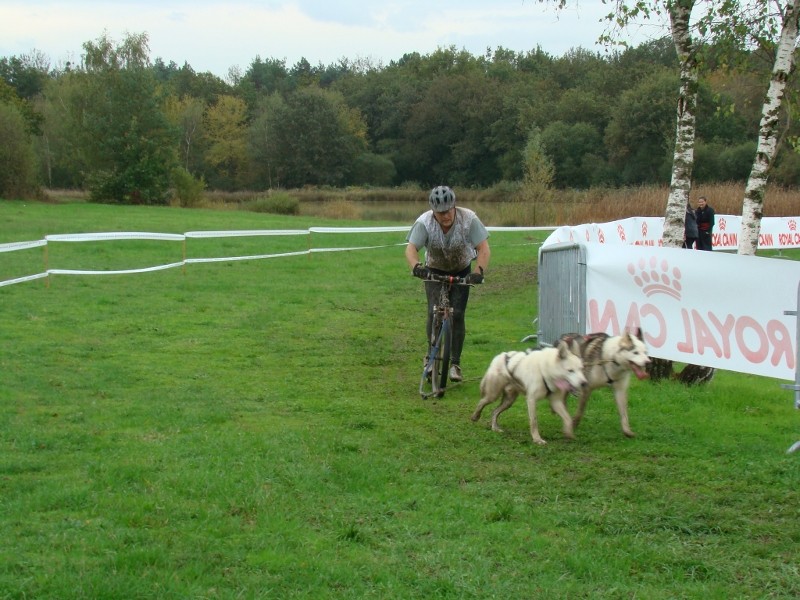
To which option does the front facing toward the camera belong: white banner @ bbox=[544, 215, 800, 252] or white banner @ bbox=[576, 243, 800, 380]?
white banner @ bbox=[544, 215, 800, 252]

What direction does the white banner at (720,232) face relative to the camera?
toward the camera

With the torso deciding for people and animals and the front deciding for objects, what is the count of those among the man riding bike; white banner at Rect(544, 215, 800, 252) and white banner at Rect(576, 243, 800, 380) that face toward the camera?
2

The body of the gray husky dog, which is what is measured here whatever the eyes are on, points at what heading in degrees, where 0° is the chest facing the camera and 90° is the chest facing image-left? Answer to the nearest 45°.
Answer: approximately 315°

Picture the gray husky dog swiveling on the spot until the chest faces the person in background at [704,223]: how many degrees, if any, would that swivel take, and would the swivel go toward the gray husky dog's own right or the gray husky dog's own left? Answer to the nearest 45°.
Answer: approximately 135° to the gray husky dog's own left

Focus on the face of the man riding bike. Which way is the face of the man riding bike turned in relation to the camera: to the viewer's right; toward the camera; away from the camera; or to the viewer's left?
toward the camera

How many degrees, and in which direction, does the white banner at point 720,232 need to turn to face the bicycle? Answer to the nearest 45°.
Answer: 0° — it already faces it

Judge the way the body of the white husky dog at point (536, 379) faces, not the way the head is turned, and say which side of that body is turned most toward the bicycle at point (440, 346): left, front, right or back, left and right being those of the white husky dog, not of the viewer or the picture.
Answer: back

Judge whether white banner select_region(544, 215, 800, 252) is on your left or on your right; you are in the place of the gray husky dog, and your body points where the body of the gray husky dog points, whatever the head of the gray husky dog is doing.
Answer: on your left

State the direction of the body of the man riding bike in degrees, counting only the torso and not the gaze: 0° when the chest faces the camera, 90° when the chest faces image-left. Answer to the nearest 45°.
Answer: approximately 0°

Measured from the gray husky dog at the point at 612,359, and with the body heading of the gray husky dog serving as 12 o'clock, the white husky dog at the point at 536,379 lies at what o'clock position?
The white husky dog is roughly at 4 o'clock from the gray husky dog.

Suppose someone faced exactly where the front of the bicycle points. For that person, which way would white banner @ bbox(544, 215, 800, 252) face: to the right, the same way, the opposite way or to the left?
the same way

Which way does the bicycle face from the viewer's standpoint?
toward the camera

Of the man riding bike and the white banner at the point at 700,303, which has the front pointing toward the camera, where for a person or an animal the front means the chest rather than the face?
the man riding bike

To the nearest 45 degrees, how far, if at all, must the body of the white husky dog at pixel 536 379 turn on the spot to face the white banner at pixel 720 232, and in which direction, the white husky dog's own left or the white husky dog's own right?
approximately 135° to the white husky dog's own left
